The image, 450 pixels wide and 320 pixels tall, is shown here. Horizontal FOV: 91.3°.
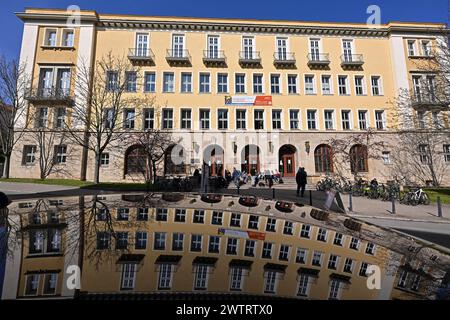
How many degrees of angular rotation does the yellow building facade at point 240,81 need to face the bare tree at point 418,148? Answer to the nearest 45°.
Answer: approximately 90° to its left

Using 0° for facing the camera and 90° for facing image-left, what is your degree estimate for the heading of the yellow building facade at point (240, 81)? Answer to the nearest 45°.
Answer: approximately 0°

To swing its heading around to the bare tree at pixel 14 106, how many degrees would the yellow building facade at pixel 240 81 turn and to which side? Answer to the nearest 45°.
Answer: approximately 90° to its right
